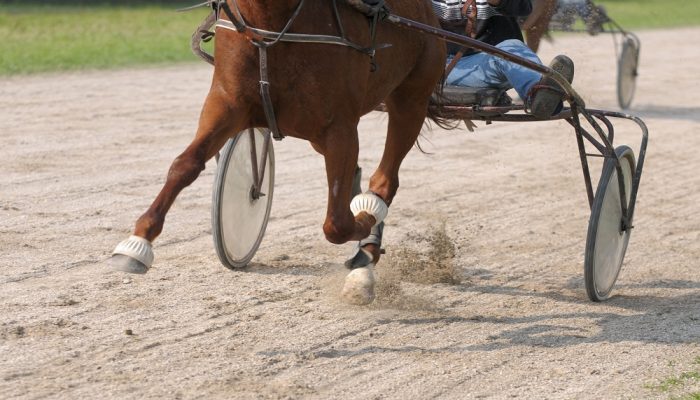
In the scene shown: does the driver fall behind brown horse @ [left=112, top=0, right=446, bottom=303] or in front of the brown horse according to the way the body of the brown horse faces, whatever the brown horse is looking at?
behind

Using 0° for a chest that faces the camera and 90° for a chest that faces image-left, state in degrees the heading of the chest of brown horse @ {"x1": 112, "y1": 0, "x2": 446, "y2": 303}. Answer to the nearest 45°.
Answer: approximately 45°
